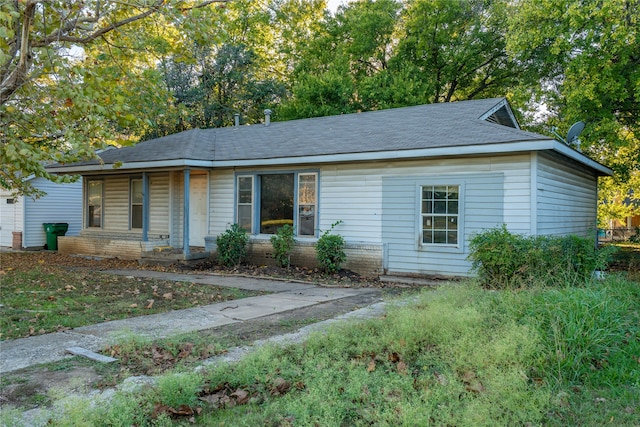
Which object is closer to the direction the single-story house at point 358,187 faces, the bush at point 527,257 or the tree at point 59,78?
the tree

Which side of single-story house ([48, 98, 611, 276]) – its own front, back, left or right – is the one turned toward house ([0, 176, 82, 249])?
right

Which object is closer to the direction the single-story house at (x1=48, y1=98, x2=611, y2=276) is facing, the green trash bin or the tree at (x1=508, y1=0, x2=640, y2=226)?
the green trash bin

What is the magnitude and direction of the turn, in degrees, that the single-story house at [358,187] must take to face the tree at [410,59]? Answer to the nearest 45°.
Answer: approximately 135° to its right

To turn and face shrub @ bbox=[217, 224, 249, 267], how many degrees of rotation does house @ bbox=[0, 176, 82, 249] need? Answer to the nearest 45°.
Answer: approximately 90° to its left

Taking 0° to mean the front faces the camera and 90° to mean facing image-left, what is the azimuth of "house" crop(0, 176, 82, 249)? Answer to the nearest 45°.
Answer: approximately 45°

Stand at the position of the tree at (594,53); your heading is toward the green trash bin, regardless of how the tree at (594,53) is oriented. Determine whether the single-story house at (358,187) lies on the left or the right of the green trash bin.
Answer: left

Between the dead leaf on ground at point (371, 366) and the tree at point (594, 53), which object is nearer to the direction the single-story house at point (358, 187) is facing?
the dead leaf on ground

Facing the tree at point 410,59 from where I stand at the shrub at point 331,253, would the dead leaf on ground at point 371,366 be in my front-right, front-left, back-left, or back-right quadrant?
back-right

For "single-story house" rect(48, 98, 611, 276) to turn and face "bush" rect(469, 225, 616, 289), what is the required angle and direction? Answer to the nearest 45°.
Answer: approximately 90° to its left

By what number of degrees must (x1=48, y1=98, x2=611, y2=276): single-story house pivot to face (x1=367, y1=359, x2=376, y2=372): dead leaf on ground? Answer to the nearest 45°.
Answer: approximately 45° to its left

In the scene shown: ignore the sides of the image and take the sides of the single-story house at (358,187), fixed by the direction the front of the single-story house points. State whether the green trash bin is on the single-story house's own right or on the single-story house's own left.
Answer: on the single-story house's own right
